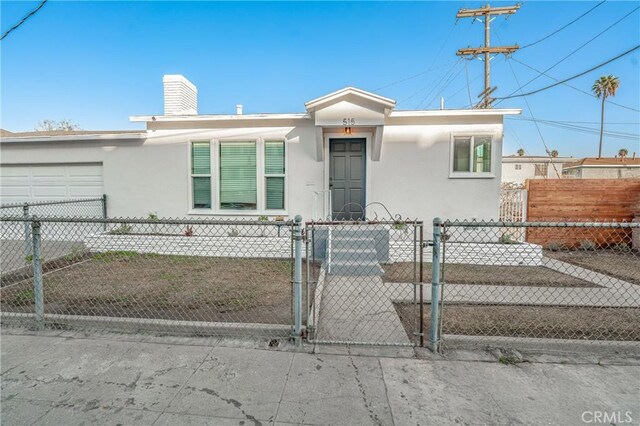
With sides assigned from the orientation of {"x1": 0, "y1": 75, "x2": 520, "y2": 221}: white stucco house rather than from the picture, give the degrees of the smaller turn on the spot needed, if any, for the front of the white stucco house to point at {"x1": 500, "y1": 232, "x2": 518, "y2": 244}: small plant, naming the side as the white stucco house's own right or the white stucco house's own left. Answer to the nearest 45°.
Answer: approximately 90° to the white stucco house's own left

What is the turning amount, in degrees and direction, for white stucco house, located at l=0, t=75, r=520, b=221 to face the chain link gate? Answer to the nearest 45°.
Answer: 0° — it already faces it

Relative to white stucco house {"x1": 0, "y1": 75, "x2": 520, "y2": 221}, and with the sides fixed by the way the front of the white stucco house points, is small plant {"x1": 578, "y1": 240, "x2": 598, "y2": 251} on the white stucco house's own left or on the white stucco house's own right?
on the white stucco house's own left

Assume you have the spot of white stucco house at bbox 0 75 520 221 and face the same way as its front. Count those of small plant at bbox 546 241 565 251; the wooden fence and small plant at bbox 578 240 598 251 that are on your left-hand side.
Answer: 3

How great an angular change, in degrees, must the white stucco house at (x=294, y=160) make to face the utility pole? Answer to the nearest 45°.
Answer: approximately 135° to its left

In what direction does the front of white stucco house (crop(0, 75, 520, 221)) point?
toward the camera

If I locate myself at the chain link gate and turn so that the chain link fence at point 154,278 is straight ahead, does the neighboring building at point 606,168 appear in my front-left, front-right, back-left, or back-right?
back-right

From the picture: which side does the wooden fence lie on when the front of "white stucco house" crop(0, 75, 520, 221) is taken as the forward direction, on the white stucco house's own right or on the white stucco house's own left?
on the white stucco house's own left

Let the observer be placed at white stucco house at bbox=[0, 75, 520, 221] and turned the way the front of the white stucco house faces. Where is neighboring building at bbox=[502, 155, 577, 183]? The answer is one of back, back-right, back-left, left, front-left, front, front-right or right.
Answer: back-left

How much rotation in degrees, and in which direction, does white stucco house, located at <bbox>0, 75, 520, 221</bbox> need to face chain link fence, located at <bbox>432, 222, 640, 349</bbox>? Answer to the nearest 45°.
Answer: approximately 45° to its left

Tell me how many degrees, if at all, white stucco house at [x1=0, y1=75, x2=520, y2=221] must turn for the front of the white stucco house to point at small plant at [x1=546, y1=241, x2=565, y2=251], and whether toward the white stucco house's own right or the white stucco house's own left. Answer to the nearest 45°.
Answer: approximately 90° to the white stucco house's own left

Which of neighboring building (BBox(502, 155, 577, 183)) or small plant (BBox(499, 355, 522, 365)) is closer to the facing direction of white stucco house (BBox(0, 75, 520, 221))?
the small plant

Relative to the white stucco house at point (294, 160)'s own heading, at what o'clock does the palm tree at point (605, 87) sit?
The palm tree is roughly at 8 o'clock from the white stucco house.
